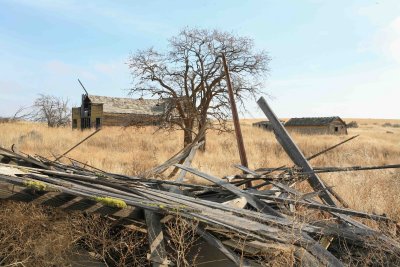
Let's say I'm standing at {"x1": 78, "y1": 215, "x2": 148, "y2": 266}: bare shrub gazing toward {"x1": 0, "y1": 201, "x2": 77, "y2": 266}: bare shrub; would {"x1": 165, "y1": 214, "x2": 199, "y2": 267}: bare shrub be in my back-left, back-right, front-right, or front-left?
back-left
